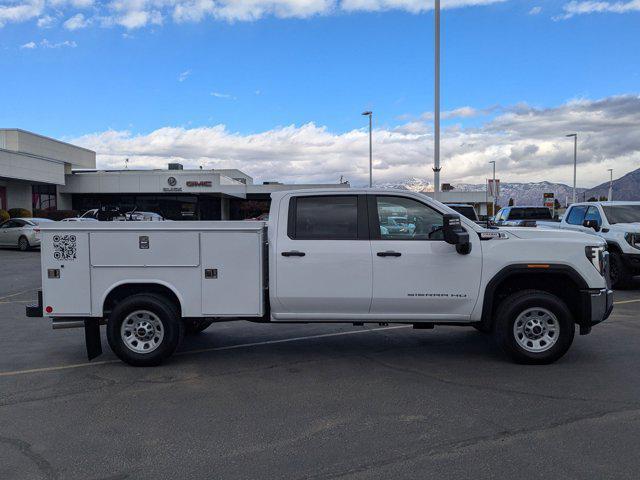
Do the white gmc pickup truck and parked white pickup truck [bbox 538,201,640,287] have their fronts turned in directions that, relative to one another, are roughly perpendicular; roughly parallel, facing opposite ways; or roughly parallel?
roughly perpendicular

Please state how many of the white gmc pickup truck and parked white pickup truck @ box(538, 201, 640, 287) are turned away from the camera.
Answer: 0

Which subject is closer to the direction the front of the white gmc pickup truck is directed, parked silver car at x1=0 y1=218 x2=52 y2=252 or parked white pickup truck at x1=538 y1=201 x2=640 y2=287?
the parked white pickup truck

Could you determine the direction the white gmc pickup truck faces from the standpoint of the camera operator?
facing to the right of the viewer

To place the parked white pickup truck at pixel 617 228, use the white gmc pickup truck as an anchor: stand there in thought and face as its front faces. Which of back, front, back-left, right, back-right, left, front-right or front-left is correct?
front-left

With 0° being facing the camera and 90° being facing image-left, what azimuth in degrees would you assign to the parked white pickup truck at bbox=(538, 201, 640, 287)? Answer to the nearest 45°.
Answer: approximately 315°

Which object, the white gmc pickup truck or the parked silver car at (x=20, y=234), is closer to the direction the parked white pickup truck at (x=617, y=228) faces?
the white gmc pickup truck

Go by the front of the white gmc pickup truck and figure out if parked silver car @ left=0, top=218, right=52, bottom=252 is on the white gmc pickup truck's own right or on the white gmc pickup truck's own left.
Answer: on the white gmc pickup truck's own left

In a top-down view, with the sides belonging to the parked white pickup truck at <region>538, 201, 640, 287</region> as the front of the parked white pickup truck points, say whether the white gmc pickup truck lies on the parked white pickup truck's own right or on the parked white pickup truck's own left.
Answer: on the parked white pickup truck's own right

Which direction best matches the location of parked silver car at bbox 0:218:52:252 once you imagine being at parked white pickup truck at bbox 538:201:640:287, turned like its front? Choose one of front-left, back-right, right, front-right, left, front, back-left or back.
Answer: back-right
